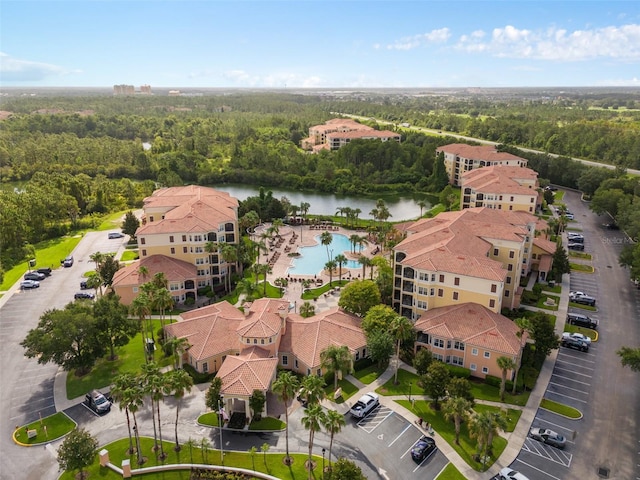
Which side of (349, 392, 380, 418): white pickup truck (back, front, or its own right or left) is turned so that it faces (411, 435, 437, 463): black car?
right

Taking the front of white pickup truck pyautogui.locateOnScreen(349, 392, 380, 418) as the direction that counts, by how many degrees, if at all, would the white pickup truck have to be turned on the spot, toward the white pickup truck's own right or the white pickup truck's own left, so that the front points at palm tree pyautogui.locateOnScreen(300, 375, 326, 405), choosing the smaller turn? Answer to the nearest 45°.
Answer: approximately 180°

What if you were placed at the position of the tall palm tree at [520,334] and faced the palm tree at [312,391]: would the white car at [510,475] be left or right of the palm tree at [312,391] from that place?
left

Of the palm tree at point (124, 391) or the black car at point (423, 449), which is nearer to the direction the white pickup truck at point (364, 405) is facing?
the black car

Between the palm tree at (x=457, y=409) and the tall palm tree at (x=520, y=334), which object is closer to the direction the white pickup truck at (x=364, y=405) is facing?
the tall palm tree

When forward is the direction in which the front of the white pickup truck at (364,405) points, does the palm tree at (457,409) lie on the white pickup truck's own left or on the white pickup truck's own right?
on the white pickup truck's own right

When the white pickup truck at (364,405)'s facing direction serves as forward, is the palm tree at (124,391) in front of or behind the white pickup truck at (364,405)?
behind

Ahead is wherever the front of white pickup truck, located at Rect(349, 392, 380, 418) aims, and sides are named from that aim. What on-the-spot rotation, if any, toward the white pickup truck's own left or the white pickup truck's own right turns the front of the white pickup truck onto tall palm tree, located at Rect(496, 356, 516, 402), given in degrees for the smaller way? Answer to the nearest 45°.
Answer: approximately 45° to the white pickup truck's own right

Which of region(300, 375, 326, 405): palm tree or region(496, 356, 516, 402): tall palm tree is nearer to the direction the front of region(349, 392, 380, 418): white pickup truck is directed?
the tall palm tree
